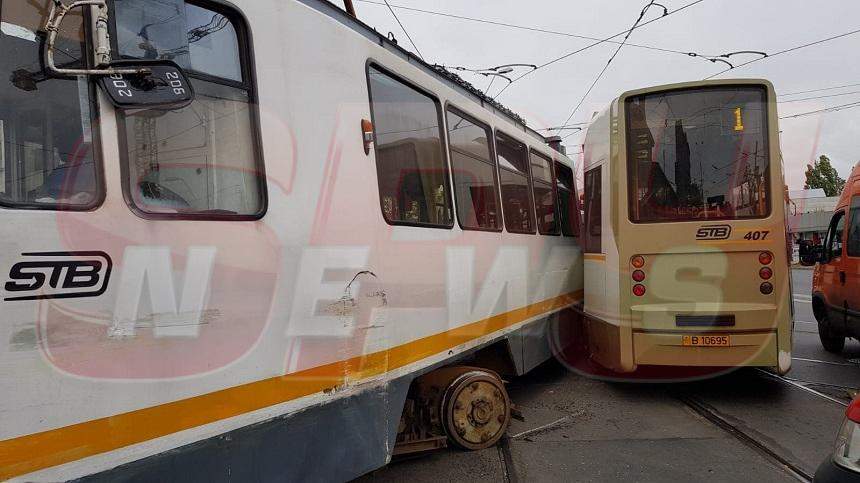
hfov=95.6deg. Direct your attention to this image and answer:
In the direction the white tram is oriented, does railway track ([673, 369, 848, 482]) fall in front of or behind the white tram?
behind

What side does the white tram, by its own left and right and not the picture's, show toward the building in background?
back

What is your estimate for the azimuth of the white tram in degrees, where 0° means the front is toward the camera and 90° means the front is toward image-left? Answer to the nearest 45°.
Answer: approximately 45°

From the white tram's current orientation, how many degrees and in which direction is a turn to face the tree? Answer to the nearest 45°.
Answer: approximately 180°
